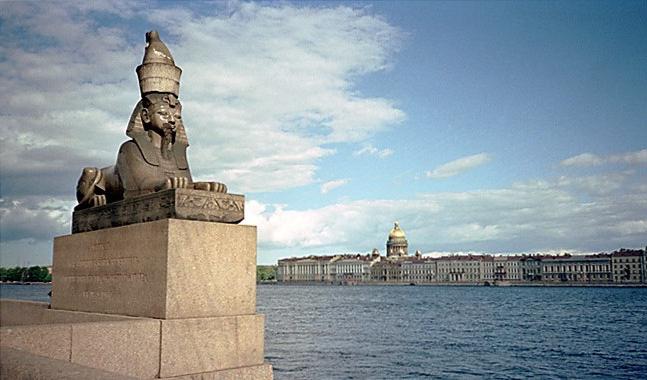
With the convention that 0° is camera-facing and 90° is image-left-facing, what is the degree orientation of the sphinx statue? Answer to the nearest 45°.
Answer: approximately 315°

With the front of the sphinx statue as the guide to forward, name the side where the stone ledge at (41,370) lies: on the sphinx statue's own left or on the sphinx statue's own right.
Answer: on the sphinx statue's own right
